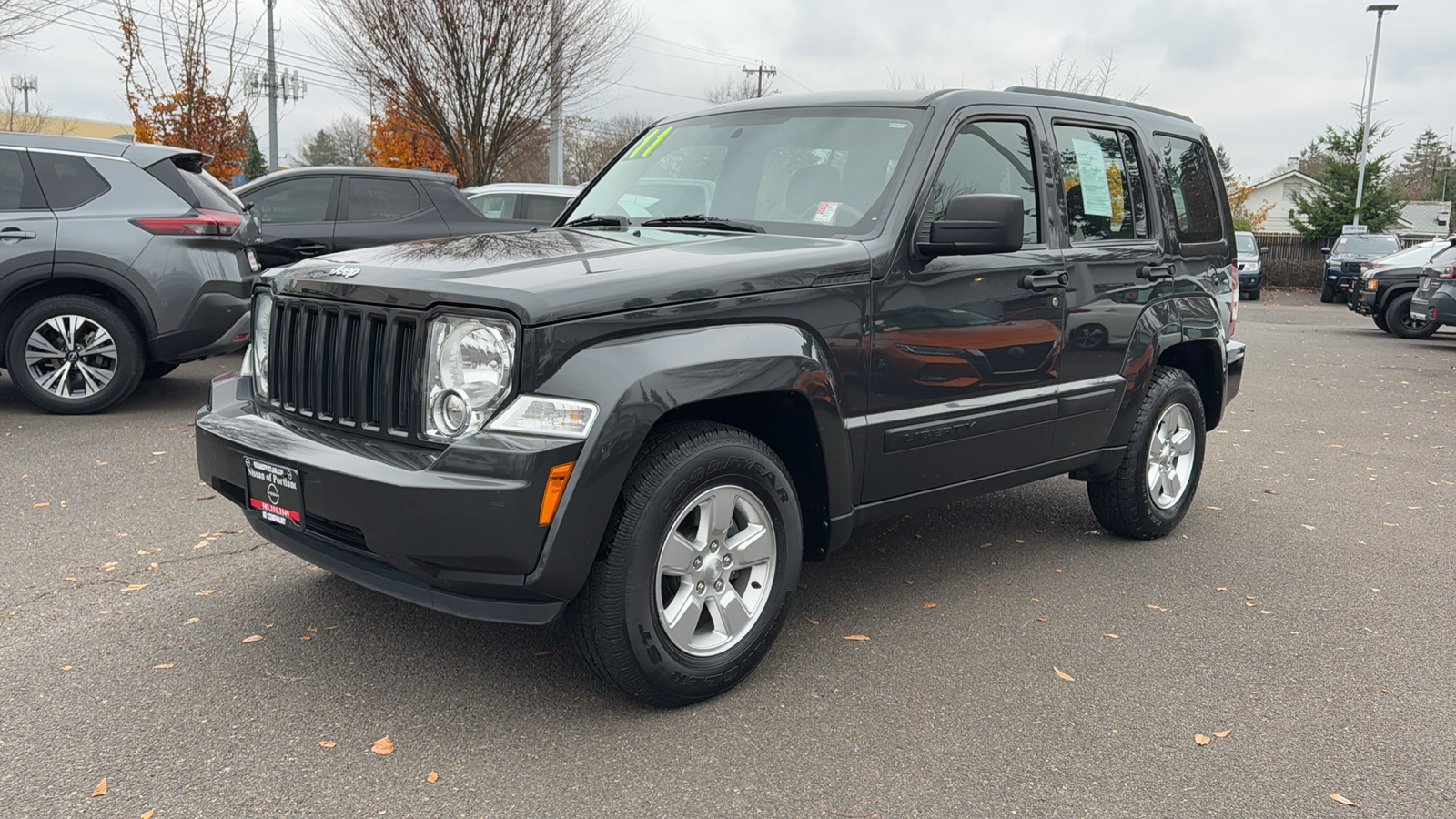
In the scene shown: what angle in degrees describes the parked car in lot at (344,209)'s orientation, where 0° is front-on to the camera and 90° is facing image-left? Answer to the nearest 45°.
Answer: approximately 90°

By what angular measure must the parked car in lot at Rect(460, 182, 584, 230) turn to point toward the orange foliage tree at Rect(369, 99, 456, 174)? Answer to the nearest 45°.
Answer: approximately 90° to its right

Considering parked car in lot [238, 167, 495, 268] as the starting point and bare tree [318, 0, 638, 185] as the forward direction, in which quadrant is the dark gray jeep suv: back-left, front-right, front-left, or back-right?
back-right

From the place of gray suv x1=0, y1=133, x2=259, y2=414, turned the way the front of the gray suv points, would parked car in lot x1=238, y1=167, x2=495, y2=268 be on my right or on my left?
on my right

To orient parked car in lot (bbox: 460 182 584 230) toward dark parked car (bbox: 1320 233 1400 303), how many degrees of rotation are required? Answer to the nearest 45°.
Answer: approximately 135° to its right

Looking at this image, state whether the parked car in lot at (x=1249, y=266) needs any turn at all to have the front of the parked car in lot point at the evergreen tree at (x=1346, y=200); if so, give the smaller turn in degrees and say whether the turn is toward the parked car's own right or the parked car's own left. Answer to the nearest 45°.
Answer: approximately 180°

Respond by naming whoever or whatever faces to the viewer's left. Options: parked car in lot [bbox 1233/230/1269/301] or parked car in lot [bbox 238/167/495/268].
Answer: parked car in lot [bbox 238/167/495/268]

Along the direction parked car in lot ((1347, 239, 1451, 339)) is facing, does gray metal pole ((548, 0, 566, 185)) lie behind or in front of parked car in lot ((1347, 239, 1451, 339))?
in front

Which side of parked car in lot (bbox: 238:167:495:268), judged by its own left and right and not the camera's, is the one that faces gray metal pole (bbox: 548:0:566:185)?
right

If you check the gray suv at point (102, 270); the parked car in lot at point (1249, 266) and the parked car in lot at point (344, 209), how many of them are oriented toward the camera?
1
